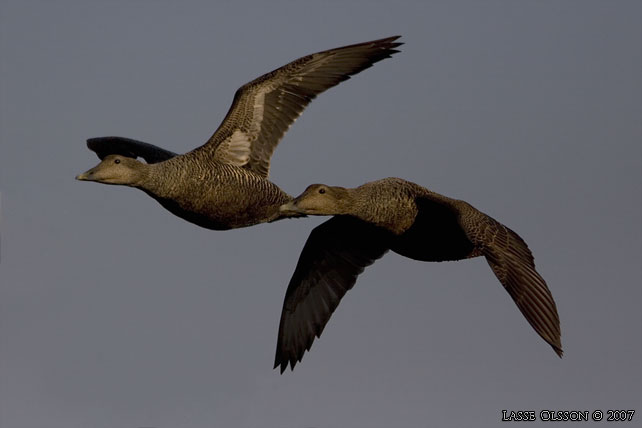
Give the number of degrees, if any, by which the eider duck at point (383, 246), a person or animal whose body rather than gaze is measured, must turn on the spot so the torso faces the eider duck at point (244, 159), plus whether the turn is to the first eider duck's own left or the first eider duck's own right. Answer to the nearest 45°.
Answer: approximately 45° to the first eider duck's own right

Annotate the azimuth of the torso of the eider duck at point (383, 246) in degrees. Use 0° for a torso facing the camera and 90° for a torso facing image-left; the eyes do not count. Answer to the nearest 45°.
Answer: approximately 45°
